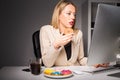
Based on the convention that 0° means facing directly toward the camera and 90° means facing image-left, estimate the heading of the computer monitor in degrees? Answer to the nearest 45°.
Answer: approximately 135°

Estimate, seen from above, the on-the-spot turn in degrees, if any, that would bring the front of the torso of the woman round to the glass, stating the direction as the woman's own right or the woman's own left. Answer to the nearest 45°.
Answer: approximately 45° to the woman's own right

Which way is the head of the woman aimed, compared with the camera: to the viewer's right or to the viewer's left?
to the viewer's right

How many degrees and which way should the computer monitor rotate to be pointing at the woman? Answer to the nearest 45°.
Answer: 0° — it already faces them

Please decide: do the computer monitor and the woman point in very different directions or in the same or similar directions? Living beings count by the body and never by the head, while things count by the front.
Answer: very different directions
